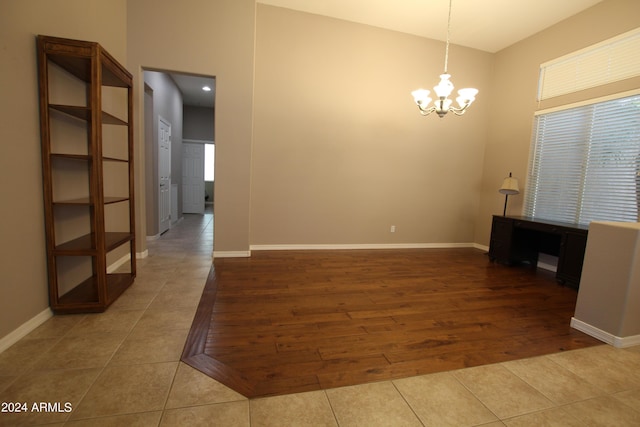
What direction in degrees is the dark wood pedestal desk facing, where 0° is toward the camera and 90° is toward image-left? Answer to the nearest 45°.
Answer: approximately 45°

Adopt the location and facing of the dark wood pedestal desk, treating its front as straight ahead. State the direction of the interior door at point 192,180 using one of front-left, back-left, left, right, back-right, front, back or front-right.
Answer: front-right
